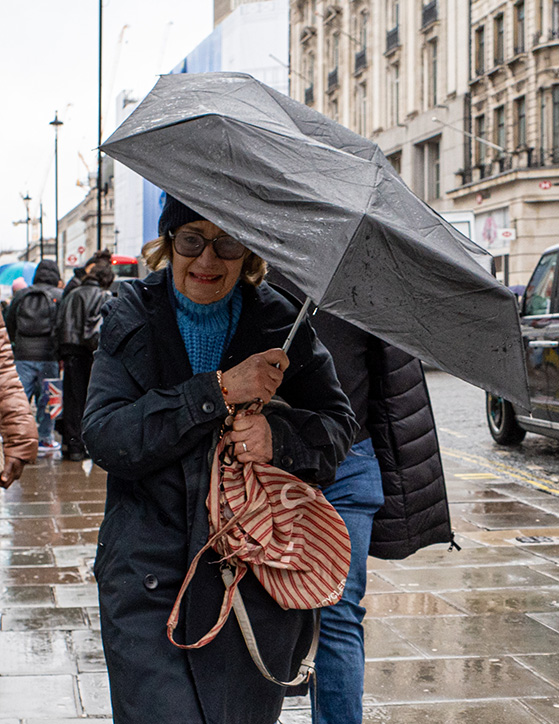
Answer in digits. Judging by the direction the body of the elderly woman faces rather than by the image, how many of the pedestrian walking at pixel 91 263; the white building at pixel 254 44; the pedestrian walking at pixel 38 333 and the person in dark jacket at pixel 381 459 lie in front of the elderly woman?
0

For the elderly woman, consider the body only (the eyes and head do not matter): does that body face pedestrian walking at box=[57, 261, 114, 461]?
no

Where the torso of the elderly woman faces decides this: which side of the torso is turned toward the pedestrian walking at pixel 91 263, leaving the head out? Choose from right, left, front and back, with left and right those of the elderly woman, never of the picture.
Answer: back

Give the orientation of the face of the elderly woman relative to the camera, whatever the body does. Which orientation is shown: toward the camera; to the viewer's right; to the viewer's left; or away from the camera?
toward the camera

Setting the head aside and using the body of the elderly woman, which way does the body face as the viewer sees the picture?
toward the camera

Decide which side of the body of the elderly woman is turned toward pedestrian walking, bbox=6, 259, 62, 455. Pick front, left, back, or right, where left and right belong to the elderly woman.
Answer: back

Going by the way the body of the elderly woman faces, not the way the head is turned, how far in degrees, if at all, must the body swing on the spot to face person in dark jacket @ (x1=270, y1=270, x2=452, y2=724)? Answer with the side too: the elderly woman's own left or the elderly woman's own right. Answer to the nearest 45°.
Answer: approximately 135° to the elderly woman's own left

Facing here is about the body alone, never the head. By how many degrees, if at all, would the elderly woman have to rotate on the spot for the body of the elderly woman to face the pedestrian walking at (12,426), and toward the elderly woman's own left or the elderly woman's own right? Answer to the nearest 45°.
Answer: approximately 135° to the elderly woman's own right

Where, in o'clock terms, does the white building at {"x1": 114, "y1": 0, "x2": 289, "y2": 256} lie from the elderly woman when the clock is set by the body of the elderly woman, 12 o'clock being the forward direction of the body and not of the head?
The white building is roughly at 6 o'clock from the elderly woman.

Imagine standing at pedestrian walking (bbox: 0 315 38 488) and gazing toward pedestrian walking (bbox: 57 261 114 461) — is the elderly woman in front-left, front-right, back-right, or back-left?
back-right

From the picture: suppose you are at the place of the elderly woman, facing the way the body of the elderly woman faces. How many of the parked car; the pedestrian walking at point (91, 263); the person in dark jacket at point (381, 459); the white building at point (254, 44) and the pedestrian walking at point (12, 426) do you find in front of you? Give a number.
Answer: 0
